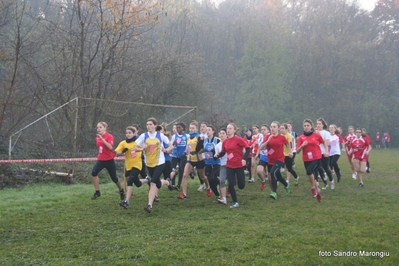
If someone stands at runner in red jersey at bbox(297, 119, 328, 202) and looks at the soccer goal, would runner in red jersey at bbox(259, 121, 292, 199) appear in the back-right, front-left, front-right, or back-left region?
front-left

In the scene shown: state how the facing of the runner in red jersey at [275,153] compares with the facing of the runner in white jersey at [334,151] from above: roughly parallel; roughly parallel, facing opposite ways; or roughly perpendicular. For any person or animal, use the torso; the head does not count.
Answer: roughly parallel

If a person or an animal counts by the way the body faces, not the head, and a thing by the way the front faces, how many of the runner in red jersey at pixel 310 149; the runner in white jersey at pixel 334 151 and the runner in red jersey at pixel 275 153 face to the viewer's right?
0

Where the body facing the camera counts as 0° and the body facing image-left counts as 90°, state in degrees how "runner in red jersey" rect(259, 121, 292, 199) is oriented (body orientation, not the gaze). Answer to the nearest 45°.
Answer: approximately 45°

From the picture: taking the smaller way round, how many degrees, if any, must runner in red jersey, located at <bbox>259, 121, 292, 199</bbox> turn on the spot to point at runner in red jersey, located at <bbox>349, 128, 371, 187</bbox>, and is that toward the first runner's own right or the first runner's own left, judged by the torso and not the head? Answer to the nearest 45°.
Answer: approximately 180°

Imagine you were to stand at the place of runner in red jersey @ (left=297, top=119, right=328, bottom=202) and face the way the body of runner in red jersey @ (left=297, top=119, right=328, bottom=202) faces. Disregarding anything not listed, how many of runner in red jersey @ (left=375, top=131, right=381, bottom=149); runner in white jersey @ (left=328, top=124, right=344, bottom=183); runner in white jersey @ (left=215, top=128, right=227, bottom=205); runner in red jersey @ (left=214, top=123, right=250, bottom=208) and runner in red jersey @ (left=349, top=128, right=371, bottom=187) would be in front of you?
2

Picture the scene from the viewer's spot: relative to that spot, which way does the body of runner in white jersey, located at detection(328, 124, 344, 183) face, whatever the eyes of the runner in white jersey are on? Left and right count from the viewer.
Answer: facing the viewer and to the left of the viewer

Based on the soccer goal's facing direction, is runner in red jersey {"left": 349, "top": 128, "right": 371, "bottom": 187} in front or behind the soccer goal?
in front

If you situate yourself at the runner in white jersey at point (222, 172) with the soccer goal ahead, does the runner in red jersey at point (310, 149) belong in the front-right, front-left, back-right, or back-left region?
back-right

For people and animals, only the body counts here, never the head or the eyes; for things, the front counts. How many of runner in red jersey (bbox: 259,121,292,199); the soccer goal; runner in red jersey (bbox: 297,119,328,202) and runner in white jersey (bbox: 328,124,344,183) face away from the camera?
0

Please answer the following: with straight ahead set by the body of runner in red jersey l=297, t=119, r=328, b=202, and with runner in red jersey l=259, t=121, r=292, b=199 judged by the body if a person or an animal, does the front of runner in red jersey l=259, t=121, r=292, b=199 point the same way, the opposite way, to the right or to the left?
the same way

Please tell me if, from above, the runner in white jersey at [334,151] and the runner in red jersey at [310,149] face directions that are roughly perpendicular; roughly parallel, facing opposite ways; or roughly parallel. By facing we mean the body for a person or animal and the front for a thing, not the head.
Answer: roughly parallel

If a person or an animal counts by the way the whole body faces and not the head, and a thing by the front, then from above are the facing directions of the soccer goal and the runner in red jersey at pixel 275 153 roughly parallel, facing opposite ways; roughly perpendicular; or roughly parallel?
roughly perpendicular

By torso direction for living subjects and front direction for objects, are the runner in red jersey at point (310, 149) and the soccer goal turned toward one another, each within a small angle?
no

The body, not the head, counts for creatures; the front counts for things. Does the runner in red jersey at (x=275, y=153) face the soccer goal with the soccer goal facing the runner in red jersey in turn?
no

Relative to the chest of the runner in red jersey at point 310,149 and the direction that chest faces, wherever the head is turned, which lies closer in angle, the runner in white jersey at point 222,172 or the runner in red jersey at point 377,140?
the runner in white jersey
